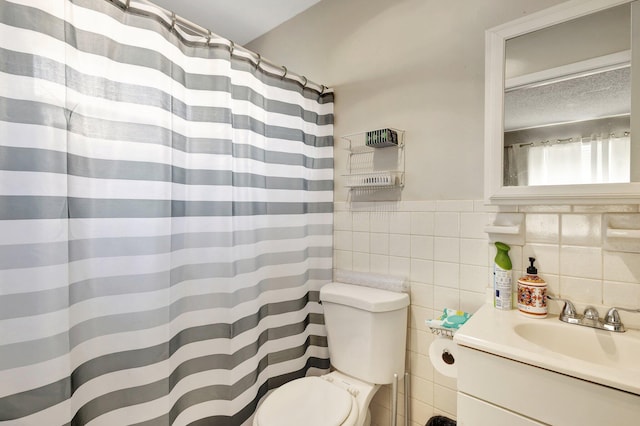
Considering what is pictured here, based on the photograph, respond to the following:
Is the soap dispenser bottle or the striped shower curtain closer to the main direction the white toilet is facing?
the striped shower curtain

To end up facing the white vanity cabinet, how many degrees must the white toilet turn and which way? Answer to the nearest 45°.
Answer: approximately 90° to its left

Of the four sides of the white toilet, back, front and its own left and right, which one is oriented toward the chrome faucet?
left

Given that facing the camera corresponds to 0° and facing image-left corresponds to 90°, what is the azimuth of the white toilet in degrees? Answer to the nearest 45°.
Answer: approximately 45°

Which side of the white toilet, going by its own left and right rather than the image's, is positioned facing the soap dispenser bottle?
left
